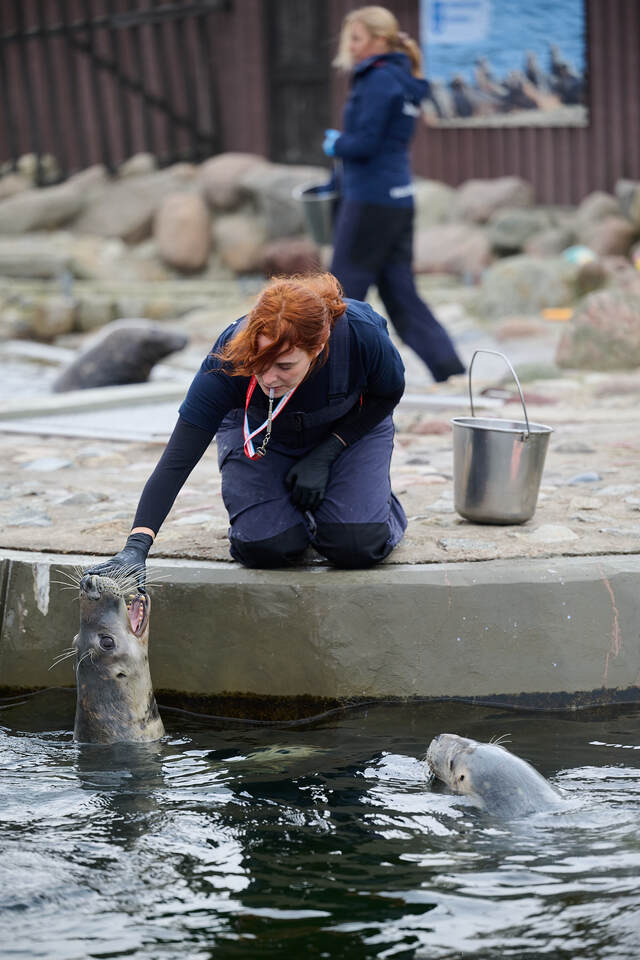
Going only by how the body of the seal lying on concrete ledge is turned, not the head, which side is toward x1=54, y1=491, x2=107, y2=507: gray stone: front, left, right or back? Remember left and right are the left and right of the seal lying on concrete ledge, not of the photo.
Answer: right

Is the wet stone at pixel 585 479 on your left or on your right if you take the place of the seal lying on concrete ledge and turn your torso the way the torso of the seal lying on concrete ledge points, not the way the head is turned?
on your right

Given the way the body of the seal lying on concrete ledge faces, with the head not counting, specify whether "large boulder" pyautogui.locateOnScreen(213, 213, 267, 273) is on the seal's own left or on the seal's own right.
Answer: on the seal's own left

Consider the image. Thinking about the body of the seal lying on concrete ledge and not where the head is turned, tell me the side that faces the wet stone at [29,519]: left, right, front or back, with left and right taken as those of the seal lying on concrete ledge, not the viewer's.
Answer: right

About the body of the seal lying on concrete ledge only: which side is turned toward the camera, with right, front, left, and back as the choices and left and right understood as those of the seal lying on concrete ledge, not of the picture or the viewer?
right

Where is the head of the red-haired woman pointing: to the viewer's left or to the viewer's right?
to the viewer's left

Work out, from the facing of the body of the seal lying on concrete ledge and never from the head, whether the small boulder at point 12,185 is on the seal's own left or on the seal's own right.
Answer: on the seal's own left

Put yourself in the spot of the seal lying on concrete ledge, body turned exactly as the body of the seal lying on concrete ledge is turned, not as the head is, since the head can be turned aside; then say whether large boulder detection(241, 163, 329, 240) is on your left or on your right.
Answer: on your left
